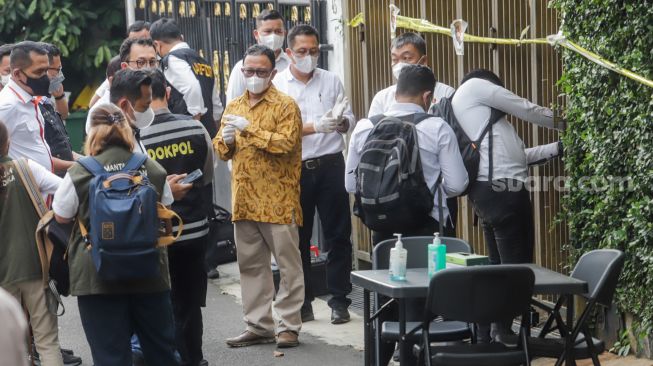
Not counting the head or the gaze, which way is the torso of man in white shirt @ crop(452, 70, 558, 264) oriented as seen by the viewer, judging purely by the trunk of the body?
to the viewer's right

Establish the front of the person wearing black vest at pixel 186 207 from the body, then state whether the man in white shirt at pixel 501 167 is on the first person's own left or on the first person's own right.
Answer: on the first person's own right

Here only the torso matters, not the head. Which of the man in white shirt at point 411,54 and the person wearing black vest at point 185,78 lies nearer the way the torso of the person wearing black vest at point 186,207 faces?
the person wearing black vest

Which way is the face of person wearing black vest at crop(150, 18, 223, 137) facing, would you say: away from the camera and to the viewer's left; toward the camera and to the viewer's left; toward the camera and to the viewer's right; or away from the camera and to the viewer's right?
away from the camera and to the viewer's left

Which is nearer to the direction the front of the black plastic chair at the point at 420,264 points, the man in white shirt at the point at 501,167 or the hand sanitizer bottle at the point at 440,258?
the hand sanitizer bottle

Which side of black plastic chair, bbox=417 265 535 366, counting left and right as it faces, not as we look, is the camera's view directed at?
back

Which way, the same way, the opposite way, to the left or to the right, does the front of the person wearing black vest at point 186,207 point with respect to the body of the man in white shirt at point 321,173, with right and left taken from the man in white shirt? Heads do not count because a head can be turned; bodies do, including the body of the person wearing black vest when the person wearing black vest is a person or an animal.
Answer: the opposite way

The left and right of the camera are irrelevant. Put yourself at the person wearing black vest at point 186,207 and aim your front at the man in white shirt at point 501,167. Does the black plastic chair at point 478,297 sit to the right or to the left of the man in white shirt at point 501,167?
right

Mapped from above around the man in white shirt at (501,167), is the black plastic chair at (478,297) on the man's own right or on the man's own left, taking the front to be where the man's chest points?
on the man's own right

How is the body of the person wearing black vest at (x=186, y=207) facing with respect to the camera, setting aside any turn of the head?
away from the camera
